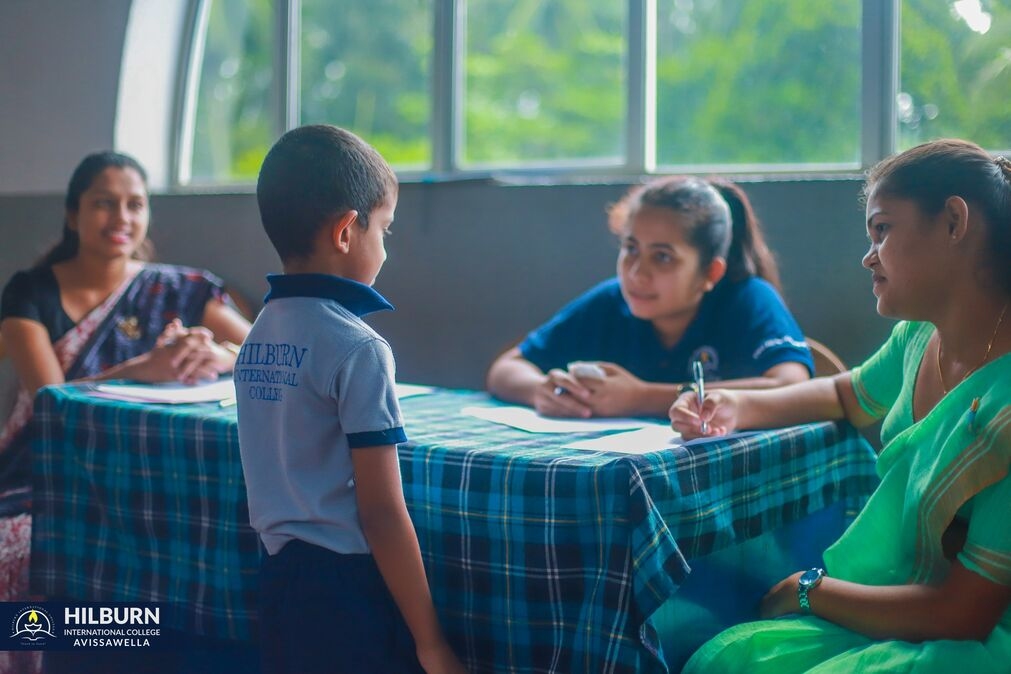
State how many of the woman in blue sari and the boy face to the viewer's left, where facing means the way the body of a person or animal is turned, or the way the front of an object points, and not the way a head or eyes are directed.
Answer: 0

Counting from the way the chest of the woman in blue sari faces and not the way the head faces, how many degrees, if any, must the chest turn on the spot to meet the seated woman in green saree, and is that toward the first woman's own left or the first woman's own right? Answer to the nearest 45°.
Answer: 0° — they already face them

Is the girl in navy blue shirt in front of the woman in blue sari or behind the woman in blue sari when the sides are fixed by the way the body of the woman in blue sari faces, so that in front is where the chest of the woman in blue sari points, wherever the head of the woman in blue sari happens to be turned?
in front

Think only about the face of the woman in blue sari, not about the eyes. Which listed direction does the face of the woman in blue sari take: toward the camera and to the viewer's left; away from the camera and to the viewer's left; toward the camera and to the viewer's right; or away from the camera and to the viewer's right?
toward the camera and to the viewer's right

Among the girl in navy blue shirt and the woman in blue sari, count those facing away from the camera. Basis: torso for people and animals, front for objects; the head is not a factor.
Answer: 0

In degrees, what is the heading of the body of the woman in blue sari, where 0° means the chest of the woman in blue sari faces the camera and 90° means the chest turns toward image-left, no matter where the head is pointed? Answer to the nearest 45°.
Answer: approximately 315°

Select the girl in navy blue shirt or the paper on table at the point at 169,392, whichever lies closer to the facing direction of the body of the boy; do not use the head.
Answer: the girl in navy blue shirt

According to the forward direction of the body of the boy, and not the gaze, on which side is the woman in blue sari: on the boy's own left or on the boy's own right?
on the boy's own left

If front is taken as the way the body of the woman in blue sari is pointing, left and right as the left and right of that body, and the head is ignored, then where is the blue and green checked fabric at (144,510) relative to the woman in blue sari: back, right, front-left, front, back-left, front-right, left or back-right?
front-right

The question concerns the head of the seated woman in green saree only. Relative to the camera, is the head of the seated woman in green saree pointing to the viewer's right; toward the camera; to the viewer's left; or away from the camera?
to the viewer's left

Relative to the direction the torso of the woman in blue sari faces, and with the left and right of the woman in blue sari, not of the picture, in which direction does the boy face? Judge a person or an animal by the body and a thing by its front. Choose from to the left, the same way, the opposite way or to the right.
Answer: to the left

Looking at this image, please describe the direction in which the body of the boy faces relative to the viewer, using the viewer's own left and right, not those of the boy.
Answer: facing away from the viewer and to the right of the viewer

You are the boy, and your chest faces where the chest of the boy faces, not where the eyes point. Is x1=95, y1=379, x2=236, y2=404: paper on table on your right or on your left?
on your left
